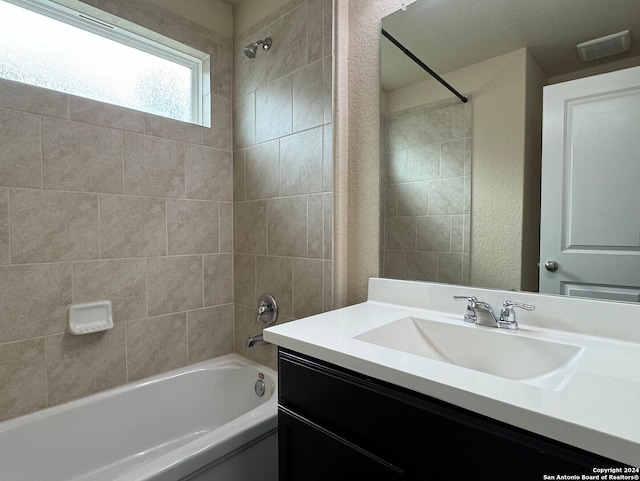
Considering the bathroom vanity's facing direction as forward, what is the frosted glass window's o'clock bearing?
The frosted glass window is roughly at 2 o'clock from the bathroom vanity.

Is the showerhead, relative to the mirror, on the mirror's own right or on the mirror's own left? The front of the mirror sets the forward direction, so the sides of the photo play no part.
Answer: on the mirror's own right

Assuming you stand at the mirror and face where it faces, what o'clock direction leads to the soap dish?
The soap dish is roughly at 1 o'clock from the mirror.

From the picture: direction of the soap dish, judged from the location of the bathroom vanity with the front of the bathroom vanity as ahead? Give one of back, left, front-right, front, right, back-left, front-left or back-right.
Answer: front-right

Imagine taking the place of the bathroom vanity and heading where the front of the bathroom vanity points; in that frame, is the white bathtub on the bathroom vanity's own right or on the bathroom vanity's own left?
on the bathroom vanity's own right

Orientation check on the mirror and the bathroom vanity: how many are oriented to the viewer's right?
0

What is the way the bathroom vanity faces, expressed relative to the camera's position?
facing the viewer and to the left of the viewer
